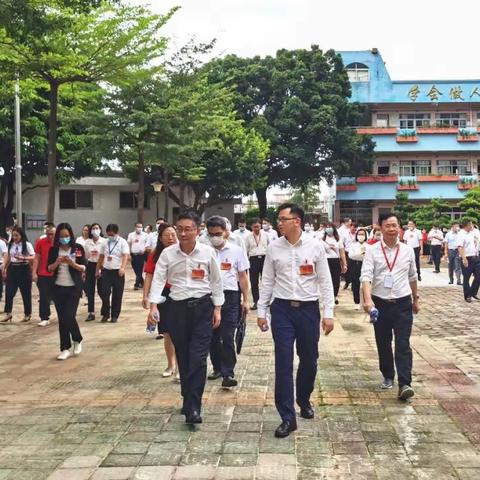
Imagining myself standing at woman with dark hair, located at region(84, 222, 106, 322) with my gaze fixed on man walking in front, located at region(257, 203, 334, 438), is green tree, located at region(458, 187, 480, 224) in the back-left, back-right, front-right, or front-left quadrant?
back-left

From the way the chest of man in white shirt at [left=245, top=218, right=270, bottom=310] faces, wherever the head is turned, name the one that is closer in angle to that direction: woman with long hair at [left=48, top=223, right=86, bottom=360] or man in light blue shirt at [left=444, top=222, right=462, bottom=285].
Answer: the woman with long hair

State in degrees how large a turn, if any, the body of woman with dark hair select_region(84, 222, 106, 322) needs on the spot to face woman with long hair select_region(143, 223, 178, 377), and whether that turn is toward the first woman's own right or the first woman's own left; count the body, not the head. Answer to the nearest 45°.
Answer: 0° — they already face them

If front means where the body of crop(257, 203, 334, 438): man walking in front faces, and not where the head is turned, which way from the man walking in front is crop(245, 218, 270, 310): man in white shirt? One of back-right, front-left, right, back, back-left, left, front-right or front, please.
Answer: back

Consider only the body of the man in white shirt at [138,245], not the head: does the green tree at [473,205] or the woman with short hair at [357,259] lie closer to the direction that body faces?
the woman with short hair

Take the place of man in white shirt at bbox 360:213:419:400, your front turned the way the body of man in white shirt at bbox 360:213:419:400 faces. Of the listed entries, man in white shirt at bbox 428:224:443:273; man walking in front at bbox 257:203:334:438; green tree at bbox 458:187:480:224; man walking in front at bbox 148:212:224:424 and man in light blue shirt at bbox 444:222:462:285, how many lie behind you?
3

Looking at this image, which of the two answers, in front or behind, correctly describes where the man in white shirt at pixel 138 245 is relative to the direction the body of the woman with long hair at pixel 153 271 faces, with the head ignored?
behind
